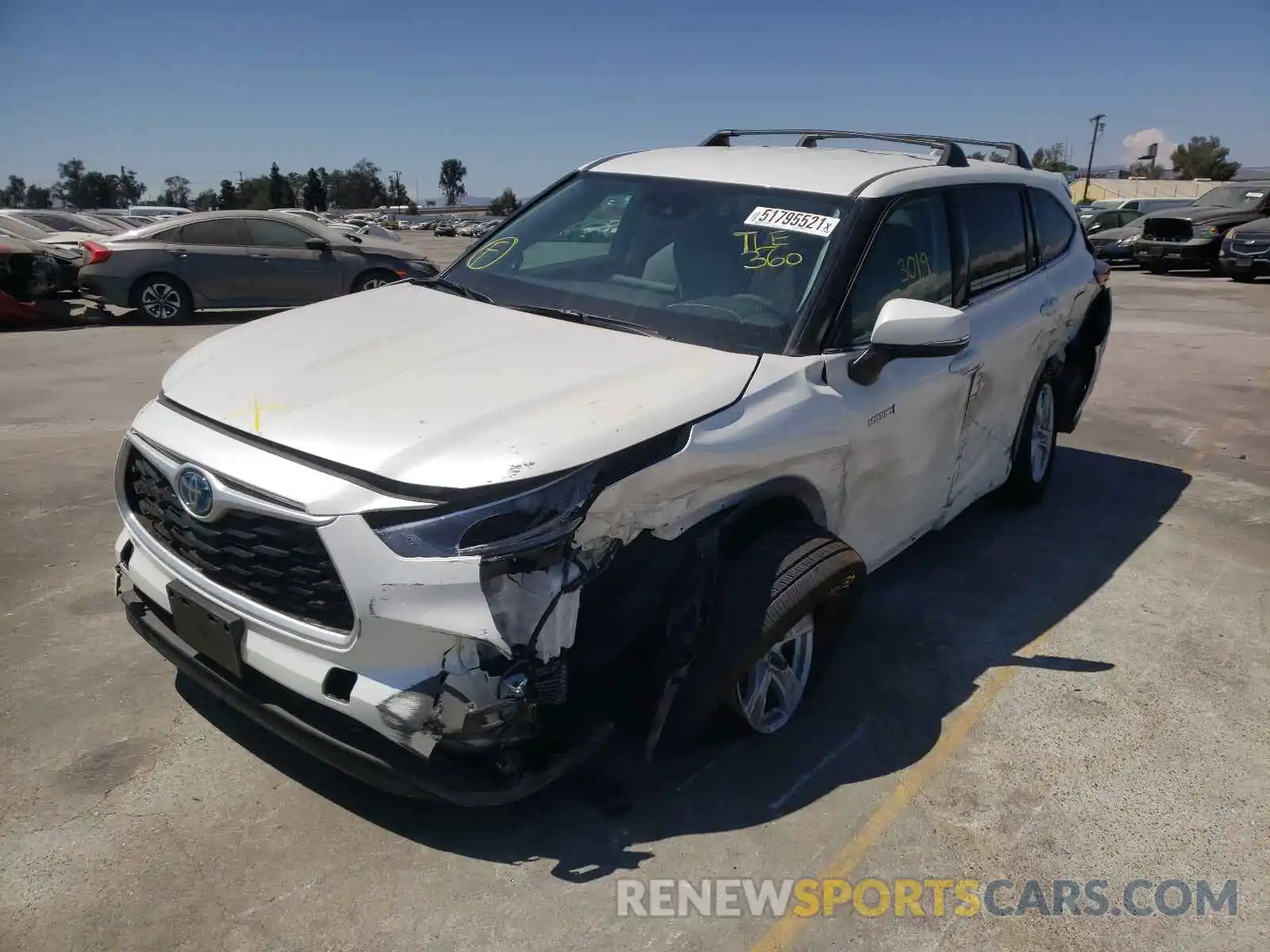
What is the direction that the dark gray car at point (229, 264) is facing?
to the viewer's right

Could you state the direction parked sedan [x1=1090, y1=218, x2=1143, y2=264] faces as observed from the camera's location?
facing the viewer and to the left of the viewer

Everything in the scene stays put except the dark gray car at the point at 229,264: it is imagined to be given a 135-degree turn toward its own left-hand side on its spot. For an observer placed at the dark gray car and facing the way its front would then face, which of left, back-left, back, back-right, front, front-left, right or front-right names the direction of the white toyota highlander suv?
back-left

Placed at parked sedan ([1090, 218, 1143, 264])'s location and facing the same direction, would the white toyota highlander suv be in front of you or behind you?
in front

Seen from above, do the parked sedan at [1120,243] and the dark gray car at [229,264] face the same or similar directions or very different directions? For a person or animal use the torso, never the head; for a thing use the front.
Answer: very different directions

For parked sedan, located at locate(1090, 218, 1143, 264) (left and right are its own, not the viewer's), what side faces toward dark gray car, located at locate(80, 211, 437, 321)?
front

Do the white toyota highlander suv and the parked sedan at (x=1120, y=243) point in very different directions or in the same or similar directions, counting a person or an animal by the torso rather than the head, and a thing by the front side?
same or similar directions
